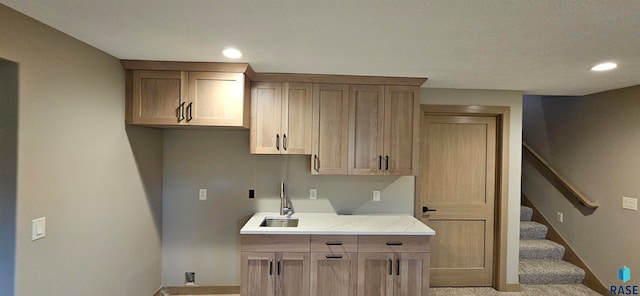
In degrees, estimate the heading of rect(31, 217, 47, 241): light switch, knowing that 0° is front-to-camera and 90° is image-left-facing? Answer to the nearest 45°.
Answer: approximately 315°

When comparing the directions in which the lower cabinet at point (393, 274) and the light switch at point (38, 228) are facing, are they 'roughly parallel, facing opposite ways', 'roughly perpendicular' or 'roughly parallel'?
roughly perpendicular

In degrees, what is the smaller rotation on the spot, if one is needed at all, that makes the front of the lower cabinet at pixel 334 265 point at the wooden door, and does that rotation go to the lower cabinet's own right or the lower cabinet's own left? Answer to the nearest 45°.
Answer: approximately 135° to the lower cabinet's own left

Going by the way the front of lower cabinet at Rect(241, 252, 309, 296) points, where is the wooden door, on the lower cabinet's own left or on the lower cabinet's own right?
on the lower cabinet's own left
